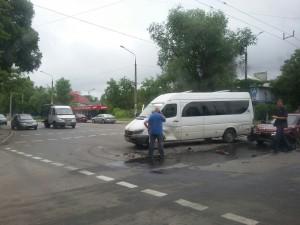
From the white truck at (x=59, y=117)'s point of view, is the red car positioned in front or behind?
in front

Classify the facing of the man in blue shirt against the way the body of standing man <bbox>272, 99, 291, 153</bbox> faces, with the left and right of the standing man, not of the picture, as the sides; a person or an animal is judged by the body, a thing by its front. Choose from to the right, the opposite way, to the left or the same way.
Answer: to the right

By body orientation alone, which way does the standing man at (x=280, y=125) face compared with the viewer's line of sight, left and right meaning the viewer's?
facing to the left of the viewer

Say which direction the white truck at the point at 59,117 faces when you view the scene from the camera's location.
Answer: facing the viewer and to the right of the viewer

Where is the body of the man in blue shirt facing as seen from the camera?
away from the camera

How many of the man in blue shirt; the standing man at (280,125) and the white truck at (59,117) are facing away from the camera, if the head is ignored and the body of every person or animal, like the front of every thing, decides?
1

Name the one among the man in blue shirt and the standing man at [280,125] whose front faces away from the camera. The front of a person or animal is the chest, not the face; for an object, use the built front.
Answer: the man in blue shirt

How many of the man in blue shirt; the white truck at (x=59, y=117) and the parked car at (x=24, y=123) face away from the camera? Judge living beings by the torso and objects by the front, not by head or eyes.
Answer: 1

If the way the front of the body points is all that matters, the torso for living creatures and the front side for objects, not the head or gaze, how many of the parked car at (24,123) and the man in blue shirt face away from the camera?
1

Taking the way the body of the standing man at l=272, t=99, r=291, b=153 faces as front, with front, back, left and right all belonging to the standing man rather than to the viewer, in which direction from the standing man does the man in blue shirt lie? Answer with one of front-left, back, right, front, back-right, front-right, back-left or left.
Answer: front-left

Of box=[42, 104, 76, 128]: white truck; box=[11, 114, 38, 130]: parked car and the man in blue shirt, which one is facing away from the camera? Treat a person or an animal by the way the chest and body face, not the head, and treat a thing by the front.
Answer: the man in blue shirt
